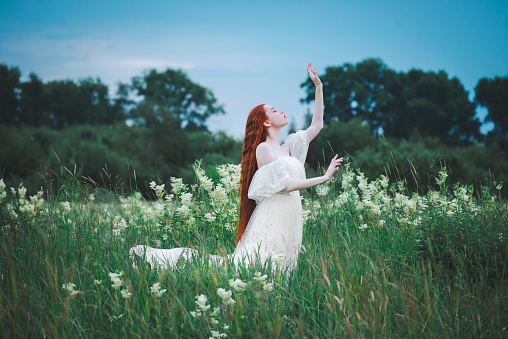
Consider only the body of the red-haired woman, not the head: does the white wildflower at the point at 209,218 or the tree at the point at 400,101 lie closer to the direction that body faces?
the tree

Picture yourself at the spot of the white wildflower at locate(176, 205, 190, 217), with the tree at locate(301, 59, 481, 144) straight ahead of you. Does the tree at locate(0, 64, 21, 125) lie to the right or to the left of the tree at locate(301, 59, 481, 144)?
left

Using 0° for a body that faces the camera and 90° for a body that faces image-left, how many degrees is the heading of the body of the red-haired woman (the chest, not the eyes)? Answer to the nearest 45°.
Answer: approximately 270°

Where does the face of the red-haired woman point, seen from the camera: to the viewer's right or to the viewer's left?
to the viewer's right

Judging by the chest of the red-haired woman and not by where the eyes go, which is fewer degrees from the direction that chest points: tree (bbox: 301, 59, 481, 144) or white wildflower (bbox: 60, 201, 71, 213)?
the tree
